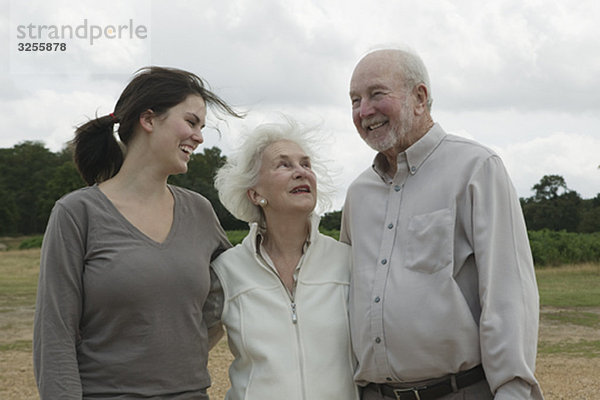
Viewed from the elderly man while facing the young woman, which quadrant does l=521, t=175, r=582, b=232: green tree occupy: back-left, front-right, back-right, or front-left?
back-right

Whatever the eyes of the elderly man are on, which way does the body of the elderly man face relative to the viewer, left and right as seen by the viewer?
facing the viewer and to the left of the viewer

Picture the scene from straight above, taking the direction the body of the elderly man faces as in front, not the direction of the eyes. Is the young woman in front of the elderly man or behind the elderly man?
in front

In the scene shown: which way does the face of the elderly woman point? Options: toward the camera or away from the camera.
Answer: toward the camera

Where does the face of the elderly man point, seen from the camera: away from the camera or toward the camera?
toward the camera

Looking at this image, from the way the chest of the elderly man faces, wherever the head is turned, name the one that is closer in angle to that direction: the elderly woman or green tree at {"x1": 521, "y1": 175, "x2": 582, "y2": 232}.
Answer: the elderly woman

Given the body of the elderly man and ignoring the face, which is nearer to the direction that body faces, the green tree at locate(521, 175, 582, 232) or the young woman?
the young woman
